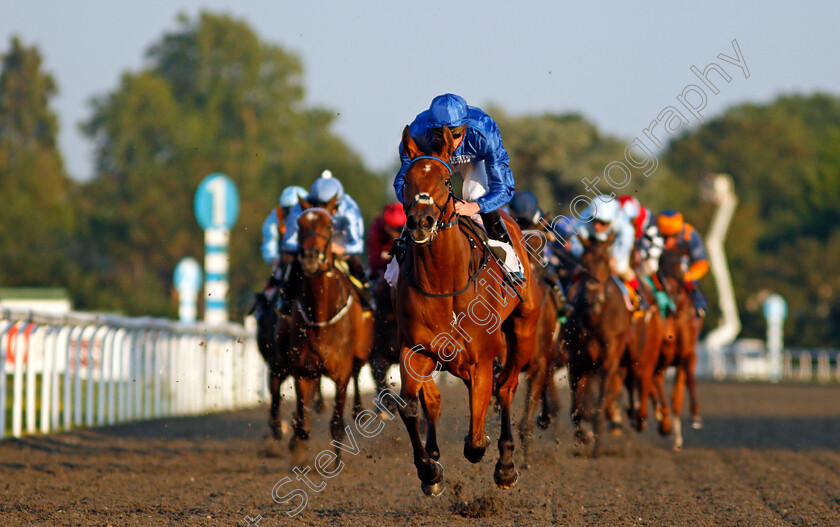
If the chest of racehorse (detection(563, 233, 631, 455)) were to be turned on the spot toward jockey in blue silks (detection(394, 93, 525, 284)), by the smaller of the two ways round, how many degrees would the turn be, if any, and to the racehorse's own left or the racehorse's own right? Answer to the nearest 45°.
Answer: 0° — it already faces them

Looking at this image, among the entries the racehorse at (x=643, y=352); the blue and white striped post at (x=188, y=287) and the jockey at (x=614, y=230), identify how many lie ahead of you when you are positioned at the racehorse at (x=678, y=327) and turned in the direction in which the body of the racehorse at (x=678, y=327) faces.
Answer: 2

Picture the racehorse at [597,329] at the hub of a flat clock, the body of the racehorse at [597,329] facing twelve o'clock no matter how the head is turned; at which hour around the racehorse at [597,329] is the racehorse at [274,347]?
the racehorse at [274,347] is roughly at 2 o'clock from the racehorse at [597,329].

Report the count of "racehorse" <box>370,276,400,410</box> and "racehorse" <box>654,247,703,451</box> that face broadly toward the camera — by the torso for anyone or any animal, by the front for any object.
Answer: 2

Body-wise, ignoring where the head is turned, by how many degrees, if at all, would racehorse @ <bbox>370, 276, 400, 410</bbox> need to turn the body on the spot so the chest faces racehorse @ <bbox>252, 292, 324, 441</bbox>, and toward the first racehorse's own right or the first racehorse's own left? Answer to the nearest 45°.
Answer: approximately 90° to the first racehorse's own right

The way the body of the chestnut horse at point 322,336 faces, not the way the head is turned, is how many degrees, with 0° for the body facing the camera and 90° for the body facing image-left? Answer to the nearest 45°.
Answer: approximately 0°

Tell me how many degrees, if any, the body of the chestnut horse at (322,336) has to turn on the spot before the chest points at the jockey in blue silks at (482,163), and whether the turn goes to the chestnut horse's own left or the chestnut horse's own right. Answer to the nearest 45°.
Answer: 0° — it already faces them

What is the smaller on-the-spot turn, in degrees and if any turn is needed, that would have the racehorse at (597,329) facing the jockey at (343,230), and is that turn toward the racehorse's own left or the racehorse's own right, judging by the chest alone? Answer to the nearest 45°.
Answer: approximately 45° to the racehorse's own right
